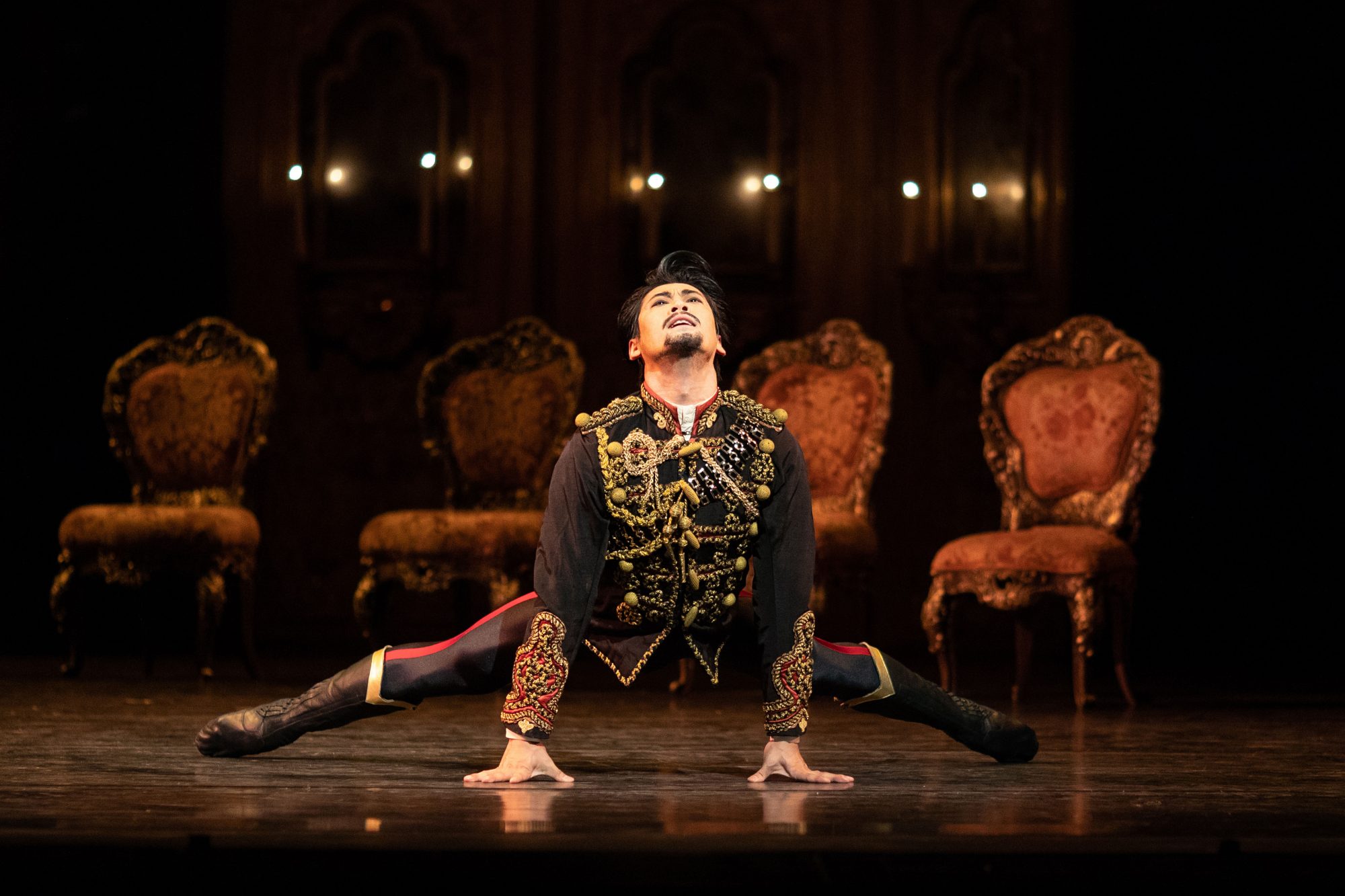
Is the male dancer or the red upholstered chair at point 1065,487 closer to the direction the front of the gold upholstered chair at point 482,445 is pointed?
the male dancer

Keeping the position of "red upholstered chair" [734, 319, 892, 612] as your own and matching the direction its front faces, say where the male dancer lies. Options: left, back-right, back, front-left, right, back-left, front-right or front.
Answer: front-left

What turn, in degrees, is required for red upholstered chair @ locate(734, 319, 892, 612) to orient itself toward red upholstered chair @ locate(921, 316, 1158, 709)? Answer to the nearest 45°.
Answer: approximately 90° to its left

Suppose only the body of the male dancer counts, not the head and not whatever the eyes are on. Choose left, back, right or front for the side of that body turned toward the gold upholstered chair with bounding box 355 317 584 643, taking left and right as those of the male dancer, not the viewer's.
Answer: back

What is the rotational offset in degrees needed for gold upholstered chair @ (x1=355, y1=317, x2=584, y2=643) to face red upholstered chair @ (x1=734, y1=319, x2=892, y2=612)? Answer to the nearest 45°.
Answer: approximately 135° to its left

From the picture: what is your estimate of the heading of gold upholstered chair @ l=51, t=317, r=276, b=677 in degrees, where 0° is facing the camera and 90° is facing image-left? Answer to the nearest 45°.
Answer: approximately 45°

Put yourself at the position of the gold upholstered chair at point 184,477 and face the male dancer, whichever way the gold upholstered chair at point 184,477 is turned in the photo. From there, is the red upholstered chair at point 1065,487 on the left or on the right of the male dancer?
left
